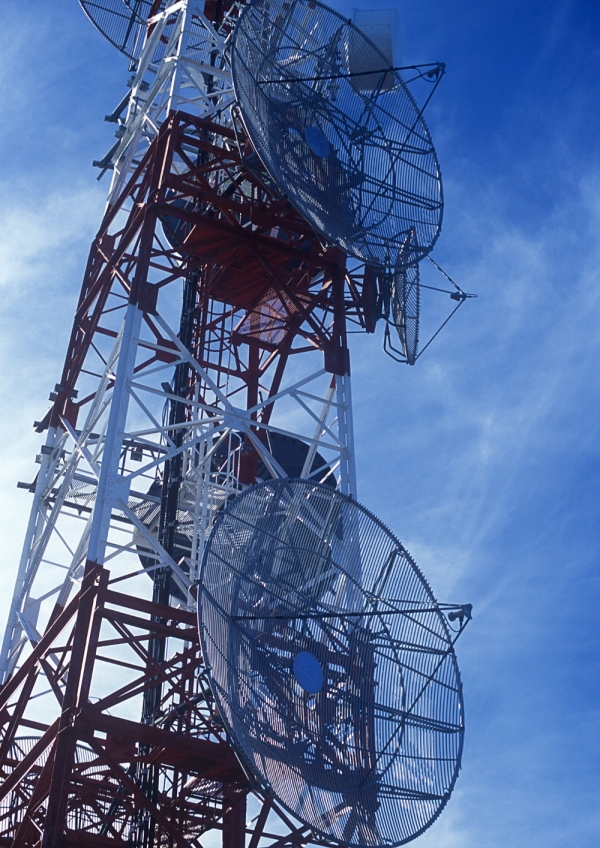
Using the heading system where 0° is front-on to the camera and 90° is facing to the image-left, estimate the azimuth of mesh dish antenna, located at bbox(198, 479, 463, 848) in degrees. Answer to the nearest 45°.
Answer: approximately 315°
